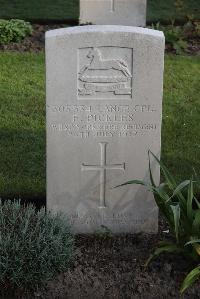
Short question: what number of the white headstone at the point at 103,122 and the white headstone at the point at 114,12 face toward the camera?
2

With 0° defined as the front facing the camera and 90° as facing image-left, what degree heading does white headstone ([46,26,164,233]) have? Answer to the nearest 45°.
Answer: approximately 0°

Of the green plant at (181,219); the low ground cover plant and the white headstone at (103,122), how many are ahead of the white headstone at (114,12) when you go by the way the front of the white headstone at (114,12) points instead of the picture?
3

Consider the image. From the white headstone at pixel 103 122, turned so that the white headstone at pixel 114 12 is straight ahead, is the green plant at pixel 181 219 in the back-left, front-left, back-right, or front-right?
back-right

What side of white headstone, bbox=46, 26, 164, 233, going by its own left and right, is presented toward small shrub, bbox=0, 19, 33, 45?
back

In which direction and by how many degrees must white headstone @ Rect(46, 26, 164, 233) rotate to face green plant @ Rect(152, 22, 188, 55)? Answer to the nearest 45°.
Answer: approximately 180°

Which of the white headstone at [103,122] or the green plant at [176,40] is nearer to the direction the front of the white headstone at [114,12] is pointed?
the white headstone

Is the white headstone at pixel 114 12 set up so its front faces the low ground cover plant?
yes

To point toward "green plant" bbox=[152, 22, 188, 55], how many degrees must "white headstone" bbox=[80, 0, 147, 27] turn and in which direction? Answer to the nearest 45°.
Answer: approximately 45° to its left

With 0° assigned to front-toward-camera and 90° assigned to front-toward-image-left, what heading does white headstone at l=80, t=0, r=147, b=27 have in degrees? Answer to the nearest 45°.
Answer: approximately 0°
